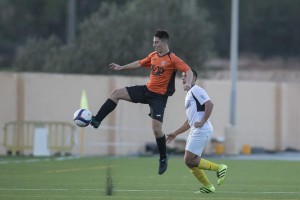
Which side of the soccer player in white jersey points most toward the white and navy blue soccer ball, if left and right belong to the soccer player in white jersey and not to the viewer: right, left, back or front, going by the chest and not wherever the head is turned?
front

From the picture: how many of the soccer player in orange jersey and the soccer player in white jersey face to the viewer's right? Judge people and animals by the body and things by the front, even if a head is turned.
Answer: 0

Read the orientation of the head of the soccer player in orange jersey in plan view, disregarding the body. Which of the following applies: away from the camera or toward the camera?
toward the camera

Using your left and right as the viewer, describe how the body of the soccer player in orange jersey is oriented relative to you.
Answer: facing the viewer and to the left of the viewer

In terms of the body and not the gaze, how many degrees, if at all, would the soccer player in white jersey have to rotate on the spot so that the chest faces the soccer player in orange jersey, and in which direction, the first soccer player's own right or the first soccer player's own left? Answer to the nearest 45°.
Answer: approximately 45° to the first soccer player's own right

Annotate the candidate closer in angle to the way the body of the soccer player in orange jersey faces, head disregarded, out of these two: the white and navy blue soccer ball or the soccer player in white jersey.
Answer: the white and navy blue soccer ball

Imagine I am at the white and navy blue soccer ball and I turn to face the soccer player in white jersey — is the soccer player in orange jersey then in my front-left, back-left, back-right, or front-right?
front-left

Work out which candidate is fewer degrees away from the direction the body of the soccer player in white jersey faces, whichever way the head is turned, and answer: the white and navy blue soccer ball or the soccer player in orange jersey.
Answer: the white and navy blue soccer ball

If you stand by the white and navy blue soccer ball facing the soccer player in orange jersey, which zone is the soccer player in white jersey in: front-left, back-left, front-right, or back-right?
front-right

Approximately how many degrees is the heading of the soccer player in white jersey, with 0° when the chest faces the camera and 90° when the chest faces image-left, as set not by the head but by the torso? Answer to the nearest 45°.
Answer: approximately 90°
